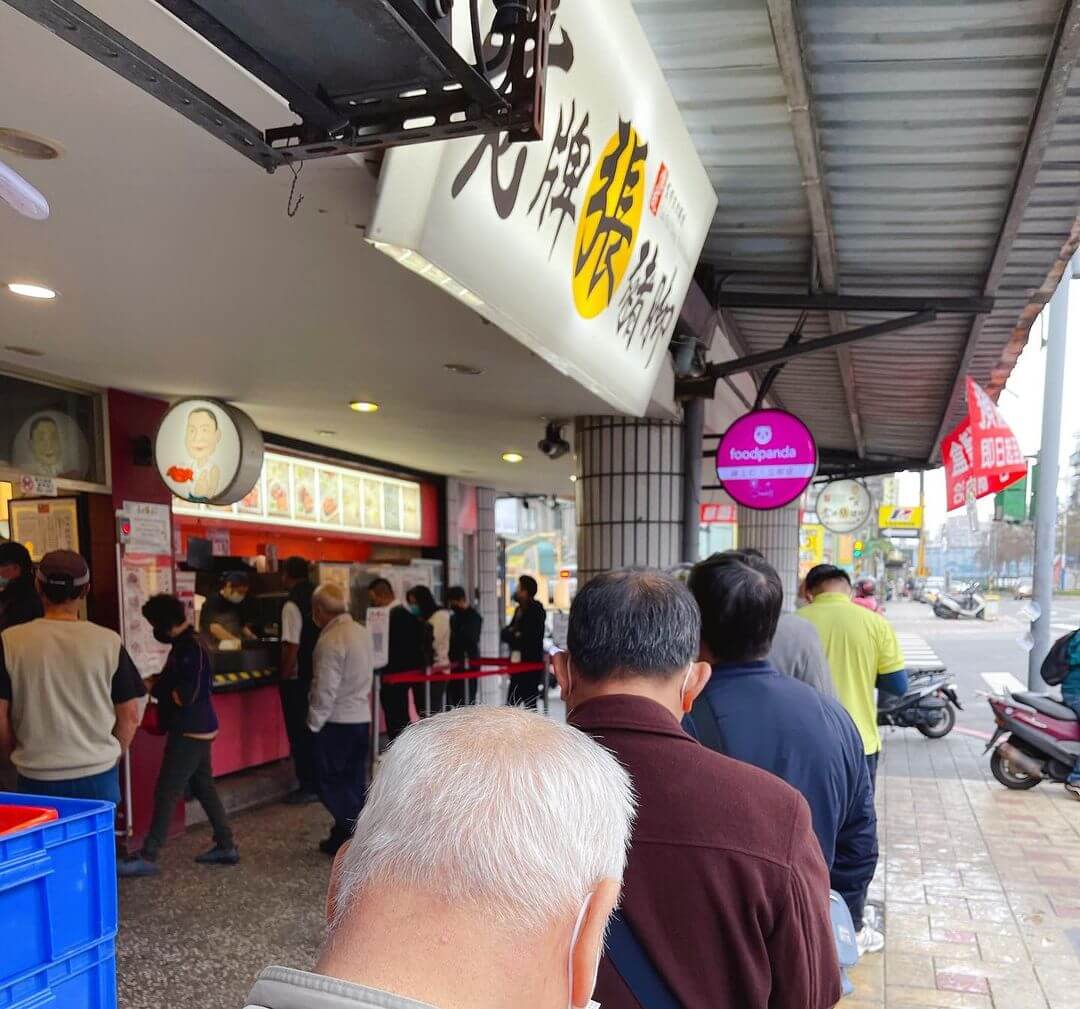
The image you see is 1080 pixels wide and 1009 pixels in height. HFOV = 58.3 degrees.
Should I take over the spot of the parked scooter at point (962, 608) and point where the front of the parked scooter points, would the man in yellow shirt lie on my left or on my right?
on my right

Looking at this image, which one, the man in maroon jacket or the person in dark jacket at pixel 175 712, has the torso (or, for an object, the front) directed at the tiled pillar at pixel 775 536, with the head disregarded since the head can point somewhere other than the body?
the man in maroon jacket

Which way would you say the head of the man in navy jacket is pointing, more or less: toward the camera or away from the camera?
away from the camera

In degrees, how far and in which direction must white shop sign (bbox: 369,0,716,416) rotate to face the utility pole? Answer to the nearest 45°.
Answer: approximately 90° to its left

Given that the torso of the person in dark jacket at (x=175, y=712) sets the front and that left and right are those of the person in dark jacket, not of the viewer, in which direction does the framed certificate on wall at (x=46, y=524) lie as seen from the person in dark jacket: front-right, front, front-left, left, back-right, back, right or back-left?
front-right

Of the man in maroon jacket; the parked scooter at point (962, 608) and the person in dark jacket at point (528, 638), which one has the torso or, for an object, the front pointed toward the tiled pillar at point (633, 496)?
the man in maroon jacket

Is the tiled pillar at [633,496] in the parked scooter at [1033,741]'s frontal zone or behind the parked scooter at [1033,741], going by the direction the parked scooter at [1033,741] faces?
behind

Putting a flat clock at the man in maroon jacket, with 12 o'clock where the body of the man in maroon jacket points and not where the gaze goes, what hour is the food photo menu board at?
The food photo menu board is roughly at 11 o'clock from the man in maroon jacket.

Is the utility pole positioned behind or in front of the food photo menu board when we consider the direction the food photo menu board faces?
in front
